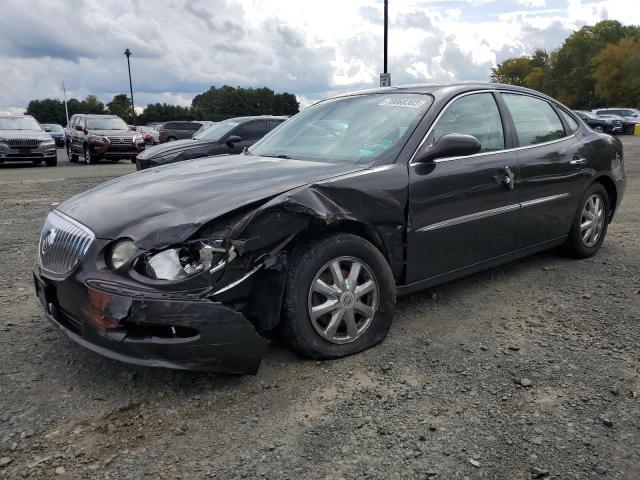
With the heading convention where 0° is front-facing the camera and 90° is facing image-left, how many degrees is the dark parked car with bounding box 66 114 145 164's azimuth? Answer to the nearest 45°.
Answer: approximately 315°

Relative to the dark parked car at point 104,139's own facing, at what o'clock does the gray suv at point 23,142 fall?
The gray suv is roughly at 4 o'clock from the dark parked car.

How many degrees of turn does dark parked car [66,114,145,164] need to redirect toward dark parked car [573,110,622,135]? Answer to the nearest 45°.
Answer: approximately 45° to its left

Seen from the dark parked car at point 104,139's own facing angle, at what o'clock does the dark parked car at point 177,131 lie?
the dark parked car at point 177,131 is roughly at 8 o'clock from the dark parked car at point 104,139.

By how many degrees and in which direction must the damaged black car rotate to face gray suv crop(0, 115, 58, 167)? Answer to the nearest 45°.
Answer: approximately 90° to its right

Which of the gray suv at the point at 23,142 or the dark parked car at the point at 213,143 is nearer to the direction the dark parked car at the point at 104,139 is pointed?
the dark parked car

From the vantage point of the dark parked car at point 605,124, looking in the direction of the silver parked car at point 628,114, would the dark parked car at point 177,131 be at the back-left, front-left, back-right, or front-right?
back-left

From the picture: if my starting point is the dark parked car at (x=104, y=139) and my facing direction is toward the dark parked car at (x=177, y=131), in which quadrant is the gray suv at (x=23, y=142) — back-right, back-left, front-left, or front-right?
back-left

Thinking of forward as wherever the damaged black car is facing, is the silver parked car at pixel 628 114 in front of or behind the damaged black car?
behind
